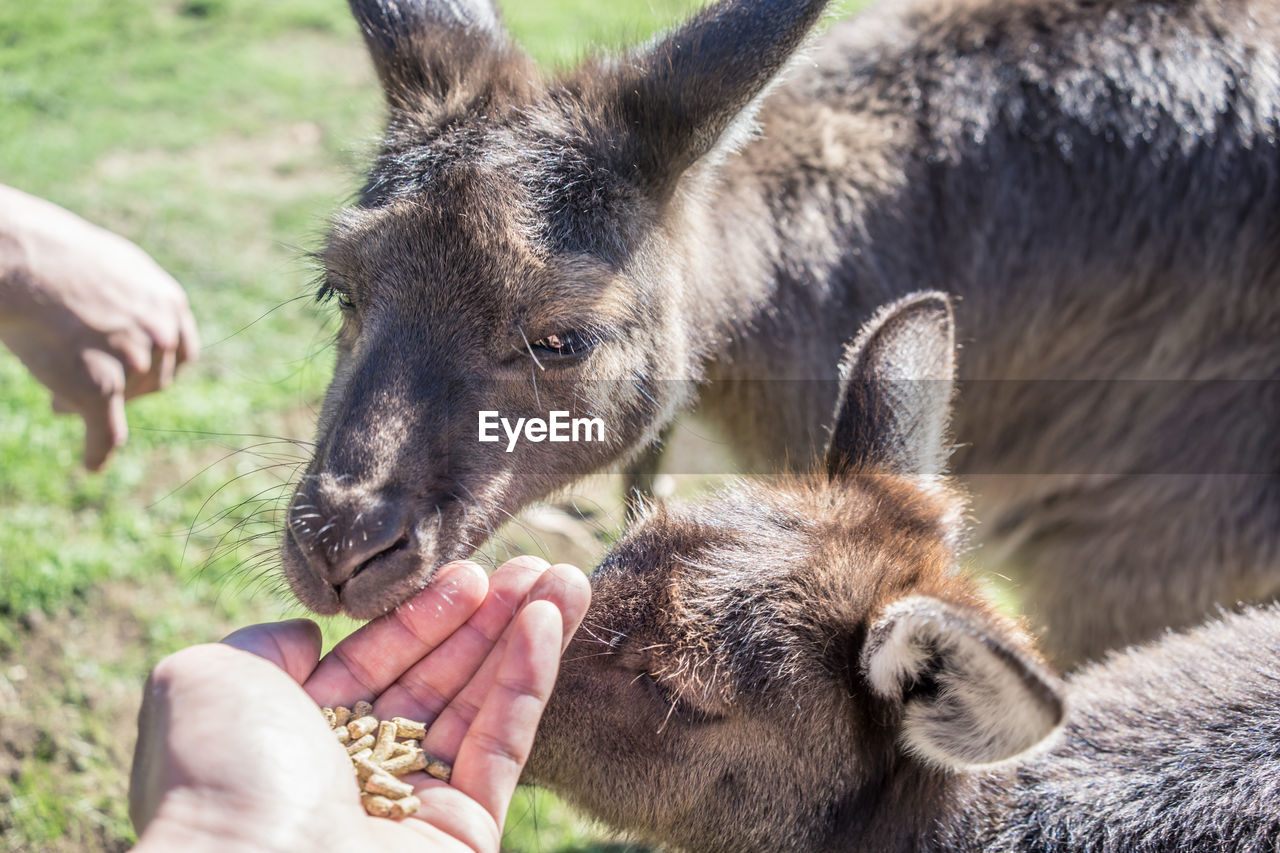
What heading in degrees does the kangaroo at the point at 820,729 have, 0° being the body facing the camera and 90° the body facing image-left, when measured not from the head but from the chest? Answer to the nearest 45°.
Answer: approximately 90°

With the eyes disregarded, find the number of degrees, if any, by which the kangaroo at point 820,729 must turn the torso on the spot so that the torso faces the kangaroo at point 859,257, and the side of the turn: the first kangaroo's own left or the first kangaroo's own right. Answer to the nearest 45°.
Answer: approximately 90° to the first kangaroo's own right
